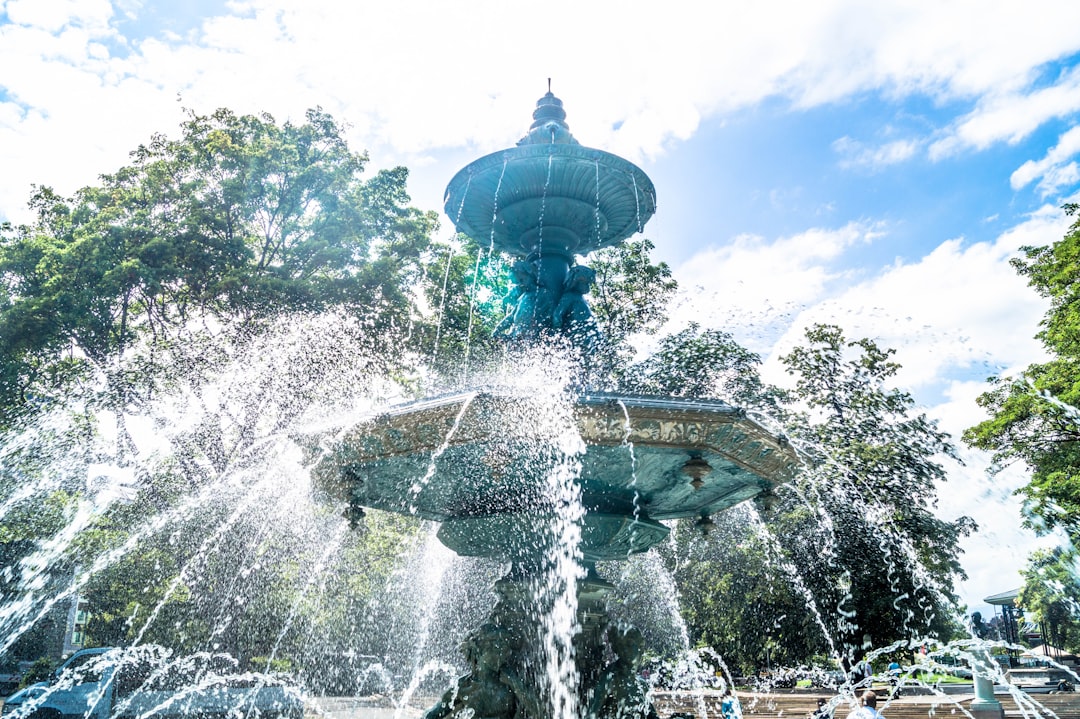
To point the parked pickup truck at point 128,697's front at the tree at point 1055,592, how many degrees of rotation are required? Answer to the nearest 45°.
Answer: approximately 180°

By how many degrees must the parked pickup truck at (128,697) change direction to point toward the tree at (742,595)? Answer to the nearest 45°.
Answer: approximately 180°

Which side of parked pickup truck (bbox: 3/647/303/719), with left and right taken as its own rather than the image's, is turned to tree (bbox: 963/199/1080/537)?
back

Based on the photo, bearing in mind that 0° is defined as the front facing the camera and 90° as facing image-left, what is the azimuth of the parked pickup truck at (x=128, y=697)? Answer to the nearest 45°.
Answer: approximately 90°

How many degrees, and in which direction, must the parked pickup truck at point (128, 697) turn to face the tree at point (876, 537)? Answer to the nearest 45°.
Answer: approximately 180°
